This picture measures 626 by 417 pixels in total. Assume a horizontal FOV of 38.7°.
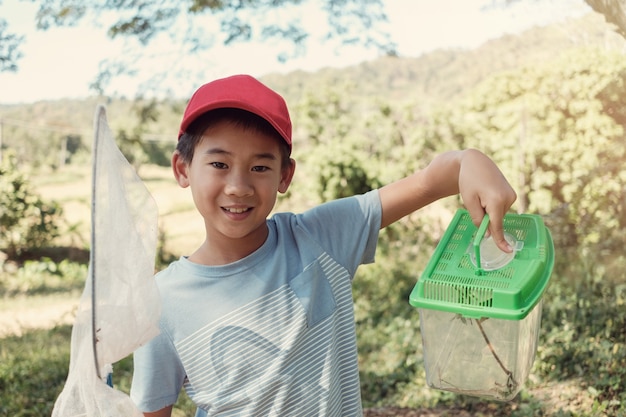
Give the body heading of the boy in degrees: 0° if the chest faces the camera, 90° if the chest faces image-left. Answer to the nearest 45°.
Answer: approximately 0°

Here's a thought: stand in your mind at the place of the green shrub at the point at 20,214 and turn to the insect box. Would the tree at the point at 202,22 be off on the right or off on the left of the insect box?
left

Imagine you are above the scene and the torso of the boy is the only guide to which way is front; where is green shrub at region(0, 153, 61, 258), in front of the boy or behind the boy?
behind

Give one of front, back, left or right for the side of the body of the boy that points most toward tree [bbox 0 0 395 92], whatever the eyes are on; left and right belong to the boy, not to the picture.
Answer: back
